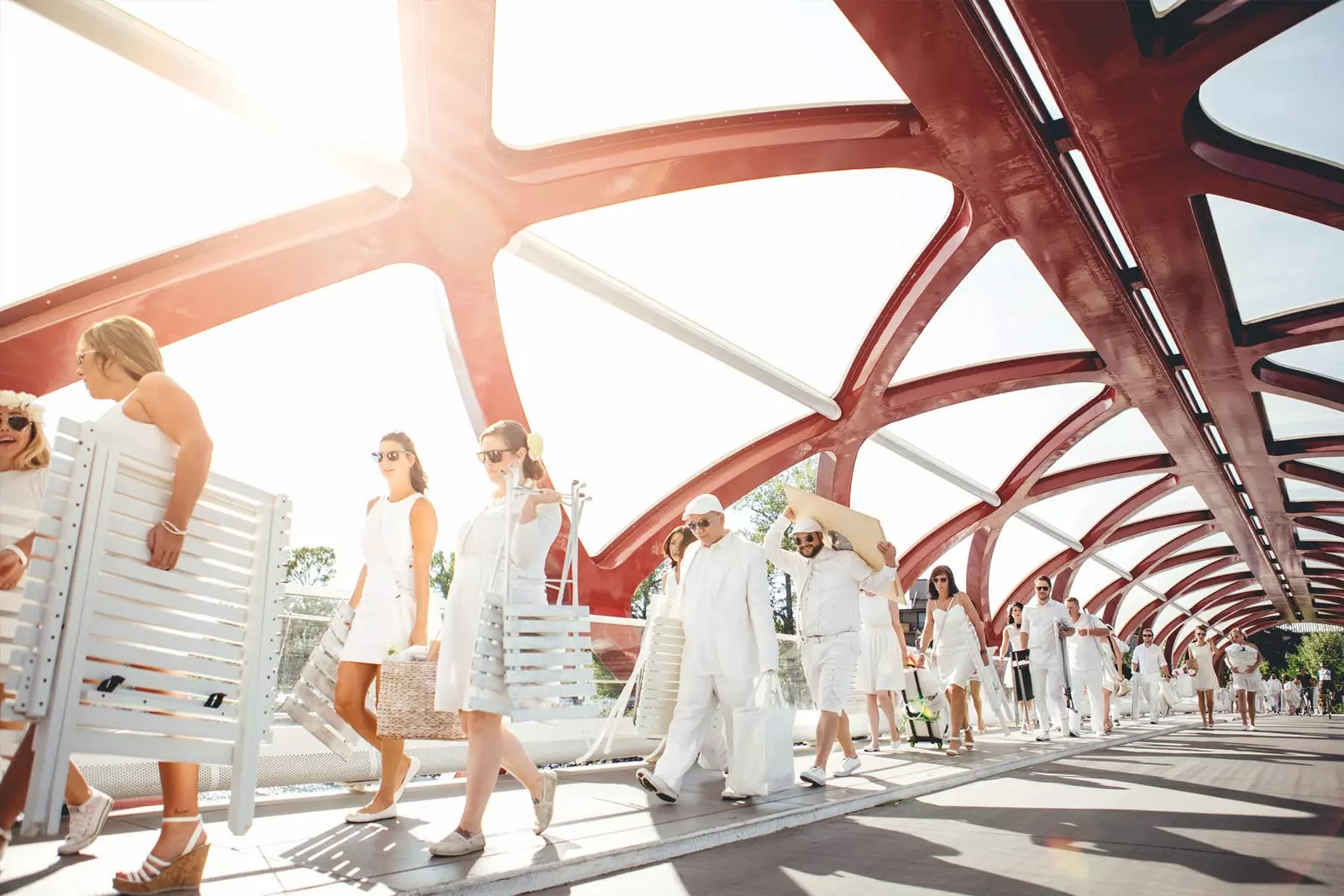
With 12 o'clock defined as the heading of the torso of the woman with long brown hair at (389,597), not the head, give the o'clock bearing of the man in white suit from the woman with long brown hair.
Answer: The man in white suit is roughly at 7 o'clock from the woman with long brown hair.

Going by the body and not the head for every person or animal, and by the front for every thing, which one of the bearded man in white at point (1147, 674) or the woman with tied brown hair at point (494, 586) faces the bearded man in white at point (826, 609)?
the bearded man in white at point (1147, 674)

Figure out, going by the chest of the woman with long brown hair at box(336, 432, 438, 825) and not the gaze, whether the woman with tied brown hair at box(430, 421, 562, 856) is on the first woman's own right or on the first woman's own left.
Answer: on the first woman's own left

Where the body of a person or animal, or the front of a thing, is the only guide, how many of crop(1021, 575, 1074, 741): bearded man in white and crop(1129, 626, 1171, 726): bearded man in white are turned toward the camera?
2

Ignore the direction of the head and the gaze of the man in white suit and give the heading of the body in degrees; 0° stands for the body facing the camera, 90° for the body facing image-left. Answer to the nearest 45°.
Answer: approximately 45°

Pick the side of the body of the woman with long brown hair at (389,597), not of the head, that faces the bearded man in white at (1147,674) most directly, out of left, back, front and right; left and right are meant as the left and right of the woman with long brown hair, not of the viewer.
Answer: back

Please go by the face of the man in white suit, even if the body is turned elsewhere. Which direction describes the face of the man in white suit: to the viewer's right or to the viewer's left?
to the viewer's left

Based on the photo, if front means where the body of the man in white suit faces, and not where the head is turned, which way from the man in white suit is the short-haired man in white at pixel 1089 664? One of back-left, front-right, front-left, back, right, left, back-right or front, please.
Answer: back

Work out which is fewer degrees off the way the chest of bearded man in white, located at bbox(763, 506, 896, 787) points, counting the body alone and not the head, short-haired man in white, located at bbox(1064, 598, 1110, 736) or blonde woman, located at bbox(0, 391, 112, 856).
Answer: the blonde woman

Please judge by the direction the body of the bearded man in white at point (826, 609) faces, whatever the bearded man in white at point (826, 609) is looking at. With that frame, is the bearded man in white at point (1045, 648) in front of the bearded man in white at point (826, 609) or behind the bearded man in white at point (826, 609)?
behind

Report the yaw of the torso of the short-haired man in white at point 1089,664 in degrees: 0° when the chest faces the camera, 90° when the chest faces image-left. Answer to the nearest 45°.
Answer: approximately 45°

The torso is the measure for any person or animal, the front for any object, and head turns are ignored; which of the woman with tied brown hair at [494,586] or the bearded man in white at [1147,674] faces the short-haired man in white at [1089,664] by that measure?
the bearded man in white at [1147,674]

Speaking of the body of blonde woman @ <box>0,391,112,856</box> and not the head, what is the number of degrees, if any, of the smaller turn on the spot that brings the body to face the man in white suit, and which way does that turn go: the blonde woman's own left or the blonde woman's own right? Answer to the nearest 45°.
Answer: approximately 135° to the blonde woman's own left

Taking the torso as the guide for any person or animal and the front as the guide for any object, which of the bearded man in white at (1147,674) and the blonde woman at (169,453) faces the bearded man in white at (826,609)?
the bearded man in white at (1147,674)

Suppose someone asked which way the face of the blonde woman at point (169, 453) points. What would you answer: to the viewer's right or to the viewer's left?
to the viewer's left

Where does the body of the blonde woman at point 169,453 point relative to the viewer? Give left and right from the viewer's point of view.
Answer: facing to the left of the viewer
